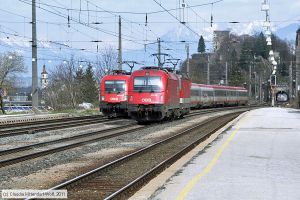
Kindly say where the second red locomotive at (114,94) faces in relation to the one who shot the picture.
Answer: facing the viewer

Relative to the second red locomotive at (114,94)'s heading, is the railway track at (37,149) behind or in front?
in front

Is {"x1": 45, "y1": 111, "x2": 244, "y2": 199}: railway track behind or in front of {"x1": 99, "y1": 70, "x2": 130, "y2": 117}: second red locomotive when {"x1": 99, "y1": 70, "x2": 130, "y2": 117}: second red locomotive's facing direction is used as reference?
in front
